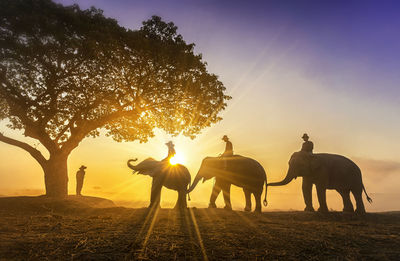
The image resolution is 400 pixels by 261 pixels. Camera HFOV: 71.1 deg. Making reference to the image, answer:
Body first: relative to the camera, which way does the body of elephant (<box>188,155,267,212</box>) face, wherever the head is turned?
to the viewer's left

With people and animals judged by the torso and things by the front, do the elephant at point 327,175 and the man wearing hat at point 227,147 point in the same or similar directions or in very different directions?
same or similar directions

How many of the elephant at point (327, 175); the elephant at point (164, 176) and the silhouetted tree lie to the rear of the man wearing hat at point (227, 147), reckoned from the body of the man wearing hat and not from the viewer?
1

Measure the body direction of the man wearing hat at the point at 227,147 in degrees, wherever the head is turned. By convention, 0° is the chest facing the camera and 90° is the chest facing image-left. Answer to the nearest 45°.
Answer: approximately 90°

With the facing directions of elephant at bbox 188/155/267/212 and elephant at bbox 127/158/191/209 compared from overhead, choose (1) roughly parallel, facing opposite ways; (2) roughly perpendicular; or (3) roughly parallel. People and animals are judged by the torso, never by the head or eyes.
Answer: roughly parallel

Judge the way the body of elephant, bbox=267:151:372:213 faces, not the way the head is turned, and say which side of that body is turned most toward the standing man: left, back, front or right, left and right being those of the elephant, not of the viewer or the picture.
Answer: front

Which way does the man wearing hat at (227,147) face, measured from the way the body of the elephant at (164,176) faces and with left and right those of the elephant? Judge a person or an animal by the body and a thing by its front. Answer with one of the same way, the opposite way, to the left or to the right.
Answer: the same way

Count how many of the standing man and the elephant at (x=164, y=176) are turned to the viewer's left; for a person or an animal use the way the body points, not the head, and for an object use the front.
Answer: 1

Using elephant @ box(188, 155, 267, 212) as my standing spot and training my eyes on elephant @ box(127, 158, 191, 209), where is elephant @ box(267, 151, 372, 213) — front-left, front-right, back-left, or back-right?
back-right

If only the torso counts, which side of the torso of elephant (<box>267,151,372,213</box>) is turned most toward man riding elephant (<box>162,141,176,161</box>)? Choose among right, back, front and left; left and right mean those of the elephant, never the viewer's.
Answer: front

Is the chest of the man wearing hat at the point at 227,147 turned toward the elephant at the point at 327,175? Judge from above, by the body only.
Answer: no

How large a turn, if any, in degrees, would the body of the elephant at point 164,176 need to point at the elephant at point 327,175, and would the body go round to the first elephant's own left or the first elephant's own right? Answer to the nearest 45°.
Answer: approximately 180°

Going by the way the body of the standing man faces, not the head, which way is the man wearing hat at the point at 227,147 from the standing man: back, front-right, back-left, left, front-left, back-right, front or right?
front-right

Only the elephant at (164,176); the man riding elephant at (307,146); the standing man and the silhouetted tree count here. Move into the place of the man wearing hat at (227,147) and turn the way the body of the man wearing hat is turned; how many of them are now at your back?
1
